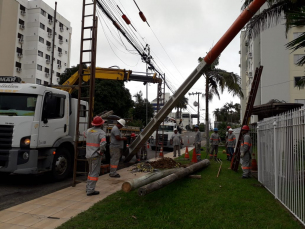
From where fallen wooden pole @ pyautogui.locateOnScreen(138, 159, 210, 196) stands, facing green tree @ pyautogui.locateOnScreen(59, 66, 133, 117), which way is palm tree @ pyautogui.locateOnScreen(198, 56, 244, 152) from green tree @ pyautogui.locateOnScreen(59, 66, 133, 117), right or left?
right

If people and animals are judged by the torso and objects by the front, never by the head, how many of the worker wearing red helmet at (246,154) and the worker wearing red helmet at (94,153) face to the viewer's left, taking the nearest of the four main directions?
1

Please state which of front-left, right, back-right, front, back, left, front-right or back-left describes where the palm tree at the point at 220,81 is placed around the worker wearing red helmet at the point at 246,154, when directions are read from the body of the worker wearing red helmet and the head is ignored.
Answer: right

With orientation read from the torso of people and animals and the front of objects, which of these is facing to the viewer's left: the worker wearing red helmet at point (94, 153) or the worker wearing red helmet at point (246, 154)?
the worker wearing red helmet at point (246, 154)

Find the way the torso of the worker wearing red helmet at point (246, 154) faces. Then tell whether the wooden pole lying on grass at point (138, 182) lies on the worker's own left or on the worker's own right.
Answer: on the worker's own left

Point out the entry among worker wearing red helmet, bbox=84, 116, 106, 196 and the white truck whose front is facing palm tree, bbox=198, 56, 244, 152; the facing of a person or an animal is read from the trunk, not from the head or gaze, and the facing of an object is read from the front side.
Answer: the worker wearing red helmet

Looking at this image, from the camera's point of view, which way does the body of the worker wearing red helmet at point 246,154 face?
to the viewer's left

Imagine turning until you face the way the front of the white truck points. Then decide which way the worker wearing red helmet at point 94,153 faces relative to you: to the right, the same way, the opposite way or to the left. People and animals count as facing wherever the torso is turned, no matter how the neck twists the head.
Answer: the opposite way

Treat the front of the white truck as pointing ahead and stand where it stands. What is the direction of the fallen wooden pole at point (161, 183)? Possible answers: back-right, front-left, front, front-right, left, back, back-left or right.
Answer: left

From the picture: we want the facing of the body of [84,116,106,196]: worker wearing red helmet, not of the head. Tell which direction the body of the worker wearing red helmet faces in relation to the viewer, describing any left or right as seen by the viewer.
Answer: facing away from the viewer and to the right of the viewer
